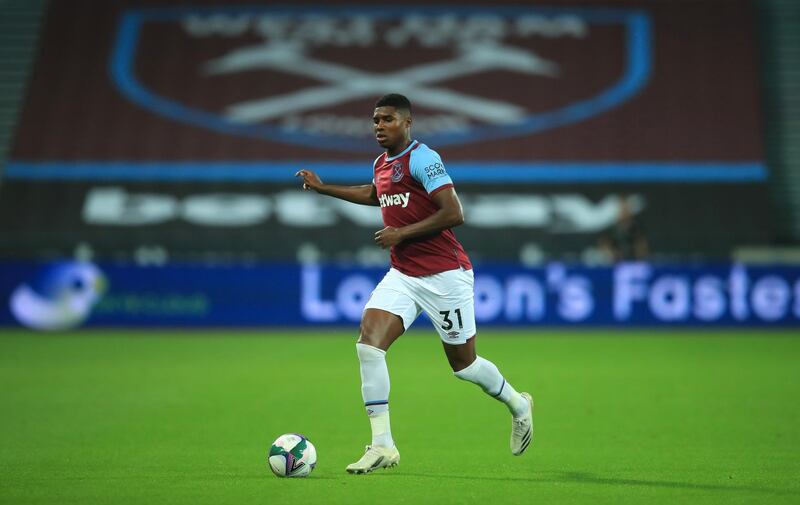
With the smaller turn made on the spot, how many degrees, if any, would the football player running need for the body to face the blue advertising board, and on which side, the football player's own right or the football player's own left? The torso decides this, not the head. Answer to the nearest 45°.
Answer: approximately 135° to the football player's own right

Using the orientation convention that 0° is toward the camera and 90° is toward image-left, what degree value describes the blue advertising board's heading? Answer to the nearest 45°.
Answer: approximately 0°

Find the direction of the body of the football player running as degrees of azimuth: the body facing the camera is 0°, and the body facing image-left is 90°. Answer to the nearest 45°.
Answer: approximately 45°

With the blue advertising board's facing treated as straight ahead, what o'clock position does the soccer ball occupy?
The soccer ball is roughly at 12 o'clock from the blue advertising board.

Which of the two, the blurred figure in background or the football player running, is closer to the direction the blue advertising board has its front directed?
the football player running

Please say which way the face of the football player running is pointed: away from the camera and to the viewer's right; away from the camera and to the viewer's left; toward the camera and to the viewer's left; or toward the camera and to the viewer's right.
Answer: toward the camera and to the viewer's left

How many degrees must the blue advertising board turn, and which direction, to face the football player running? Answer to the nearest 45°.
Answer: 0° — it already faces them

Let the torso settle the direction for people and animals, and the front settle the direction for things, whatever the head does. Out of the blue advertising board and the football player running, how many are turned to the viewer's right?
0
